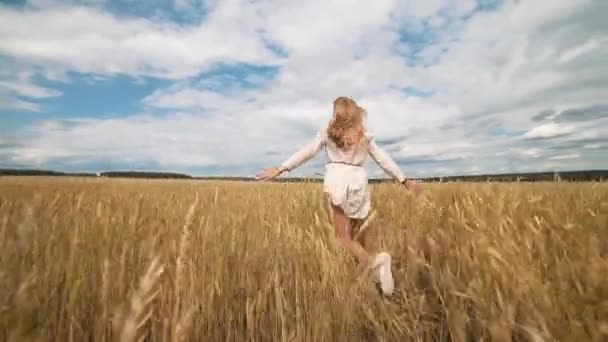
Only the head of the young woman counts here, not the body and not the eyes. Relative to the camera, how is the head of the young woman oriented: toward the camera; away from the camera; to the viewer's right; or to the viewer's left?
away from the camera

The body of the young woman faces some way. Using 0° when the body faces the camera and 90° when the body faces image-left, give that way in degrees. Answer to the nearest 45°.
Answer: approximately 180°
